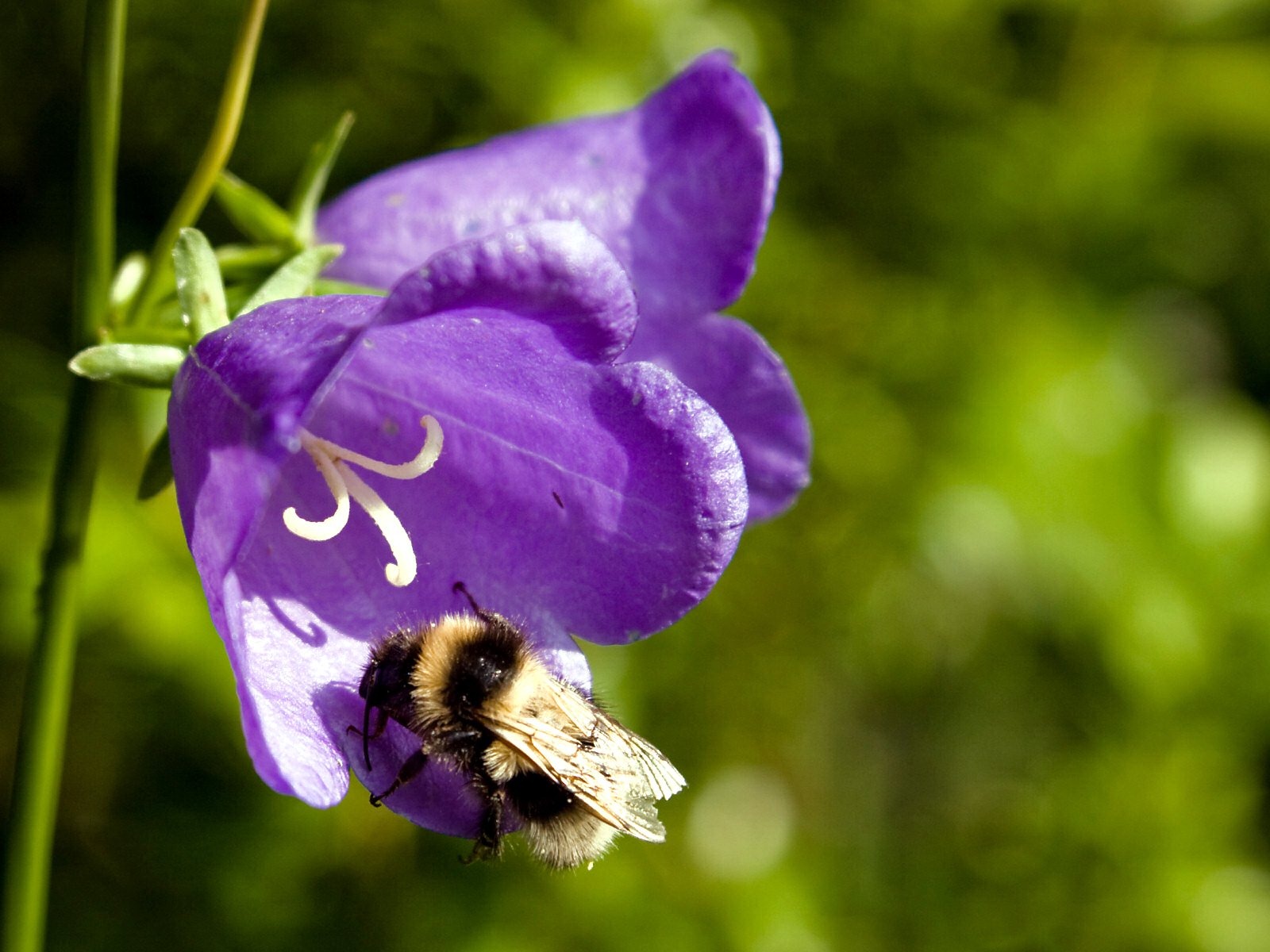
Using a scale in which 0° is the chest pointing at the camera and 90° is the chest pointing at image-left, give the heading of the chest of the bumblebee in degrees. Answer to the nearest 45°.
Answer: approximately 90°
